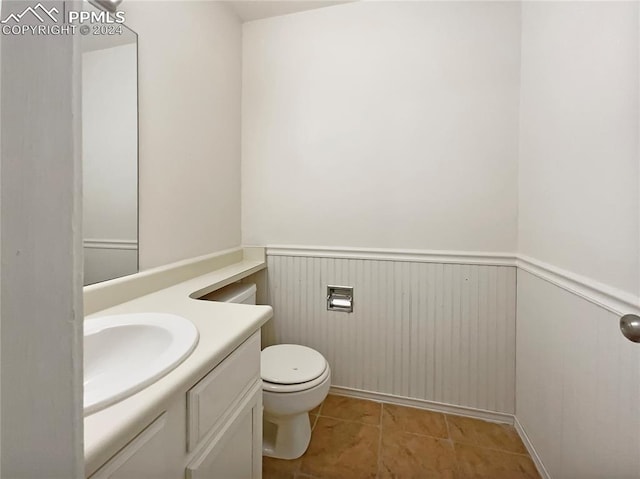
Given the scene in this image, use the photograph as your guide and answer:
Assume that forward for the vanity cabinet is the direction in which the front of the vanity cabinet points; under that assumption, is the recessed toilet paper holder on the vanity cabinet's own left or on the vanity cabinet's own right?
on the vanity cabinet's own left

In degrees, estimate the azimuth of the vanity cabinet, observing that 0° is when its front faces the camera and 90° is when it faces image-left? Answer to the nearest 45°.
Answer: approximately 315°

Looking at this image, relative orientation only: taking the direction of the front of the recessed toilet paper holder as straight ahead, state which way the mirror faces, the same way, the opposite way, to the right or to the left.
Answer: to the left

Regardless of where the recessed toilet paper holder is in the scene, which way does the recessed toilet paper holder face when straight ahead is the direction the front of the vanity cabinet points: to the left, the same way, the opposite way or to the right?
to the right

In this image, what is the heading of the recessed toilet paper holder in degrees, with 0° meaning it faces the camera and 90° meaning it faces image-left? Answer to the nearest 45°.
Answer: approximately 0°
